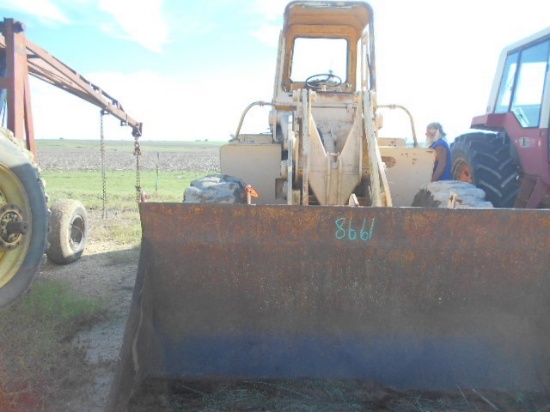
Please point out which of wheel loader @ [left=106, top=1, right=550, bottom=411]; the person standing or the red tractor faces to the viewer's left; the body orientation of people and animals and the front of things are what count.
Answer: the person standing

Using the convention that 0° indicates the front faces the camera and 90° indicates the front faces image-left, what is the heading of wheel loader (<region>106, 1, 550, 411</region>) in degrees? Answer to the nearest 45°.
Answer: approximately 0°

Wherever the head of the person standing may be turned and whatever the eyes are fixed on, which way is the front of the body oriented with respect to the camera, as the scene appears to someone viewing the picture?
to the viewer's left

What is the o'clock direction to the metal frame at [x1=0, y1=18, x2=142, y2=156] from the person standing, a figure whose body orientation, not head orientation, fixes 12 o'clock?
The metal frame is roughly at 11 o'clock from the person standing.

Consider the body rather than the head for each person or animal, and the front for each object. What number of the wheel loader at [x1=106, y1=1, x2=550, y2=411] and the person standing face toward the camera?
1

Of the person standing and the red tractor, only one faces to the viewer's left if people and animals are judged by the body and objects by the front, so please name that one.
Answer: the person standing

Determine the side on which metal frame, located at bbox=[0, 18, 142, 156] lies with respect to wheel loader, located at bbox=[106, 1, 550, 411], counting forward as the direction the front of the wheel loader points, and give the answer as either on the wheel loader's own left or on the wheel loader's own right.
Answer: on the wheel loader's own right

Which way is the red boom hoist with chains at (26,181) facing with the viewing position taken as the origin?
facing away from the viewer and to the right of the viewer
